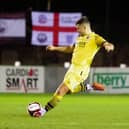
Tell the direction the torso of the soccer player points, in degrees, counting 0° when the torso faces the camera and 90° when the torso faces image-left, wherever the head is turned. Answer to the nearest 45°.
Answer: approximately 45°
